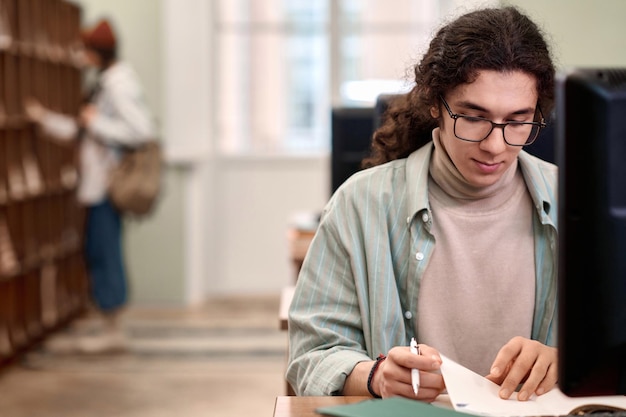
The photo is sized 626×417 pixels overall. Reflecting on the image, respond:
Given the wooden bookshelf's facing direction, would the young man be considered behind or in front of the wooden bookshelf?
in front

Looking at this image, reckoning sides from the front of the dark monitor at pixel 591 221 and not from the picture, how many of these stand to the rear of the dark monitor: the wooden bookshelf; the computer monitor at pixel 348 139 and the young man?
0

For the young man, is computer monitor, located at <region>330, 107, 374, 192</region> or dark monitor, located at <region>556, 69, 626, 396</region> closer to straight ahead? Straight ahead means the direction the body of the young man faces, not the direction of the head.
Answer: the dark monitor

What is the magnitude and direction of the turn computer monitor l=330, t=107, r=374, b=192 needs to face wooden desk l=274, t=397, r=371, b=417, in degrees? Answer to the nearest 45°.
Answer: approximately 180°

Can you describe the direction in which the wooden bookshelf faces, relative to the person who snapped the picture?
facing the viewer and to the right of the viewer

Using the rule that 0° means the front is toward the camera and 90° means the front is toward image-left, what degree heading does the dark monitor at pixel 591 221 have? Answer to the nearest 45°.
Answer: approximately 180°

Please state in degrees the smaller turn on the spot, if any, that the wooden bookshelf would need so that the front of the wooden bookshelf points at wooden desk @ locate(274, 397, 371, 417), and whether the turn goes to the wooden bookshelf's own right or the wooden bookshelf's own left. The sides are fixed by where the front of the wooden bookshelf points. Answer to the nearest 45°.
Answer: approximately 45° to the wooden bookshelf's own right

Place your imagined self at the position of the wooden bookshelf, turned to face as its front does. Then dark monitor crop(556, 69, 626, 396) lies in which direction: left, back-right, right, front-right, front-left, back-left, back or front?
front-right

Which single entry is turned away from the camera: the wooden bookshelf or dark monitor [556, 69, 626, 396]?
the dark monitor

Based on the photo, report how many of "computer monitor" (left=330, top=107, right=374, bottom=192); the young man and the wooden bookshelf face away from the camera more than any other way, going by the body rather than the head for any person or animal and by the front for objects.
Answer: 1

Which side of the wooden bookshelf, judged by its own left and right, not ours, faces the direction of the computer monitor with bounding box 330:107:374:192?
front

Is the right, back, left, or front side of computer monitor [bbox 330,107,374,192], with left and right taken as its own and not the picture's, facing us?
back

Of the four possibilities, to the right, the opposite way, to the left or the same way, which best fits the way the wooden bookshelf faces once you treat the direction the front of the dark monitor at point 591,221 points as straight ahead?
to the right

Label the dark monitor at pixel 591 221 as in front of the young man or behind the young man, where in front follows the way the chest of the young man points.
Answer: in front

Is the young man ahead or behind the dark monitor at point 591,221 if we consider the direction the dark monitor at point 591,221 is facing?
ahead

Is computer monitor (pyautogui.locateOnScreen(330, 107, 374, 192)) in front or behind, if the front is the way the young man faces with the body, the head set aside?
behind

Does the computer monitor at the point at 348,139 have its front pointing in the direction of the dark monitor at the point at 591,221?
no
